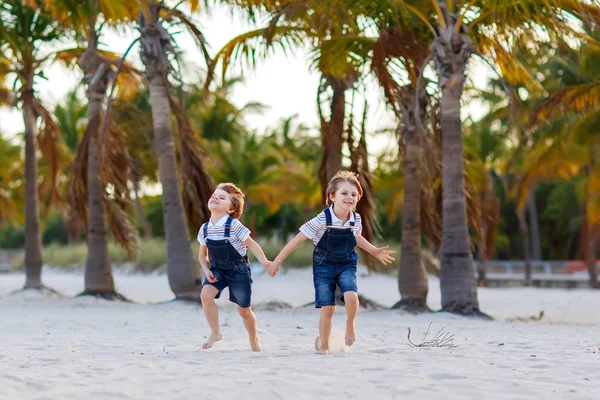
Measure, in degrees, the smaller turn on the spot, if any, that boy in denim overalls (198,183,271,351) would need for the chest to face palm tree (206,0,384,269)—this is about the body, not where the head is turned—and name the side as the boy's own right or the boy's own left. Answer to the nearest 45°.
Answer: approximately 135° to the boy's own right

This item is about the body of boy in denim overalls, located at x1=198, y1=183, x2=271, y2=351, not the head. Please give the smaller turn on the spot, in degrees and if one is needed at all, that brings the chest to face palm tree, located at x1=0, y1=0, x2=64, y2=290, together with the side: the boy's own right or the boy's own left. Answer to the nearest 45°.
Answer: approximately 135° to the boy's own right

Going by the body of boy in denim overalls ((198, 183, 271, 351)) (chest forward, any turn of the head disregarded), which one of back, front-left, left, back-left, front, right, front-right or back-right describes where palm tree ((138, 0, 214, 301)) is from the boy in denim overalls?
back-right

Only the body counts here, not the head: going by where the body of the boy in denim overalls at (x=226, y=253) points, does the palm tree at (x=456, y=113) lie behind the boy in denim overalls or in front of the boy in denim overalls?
behind

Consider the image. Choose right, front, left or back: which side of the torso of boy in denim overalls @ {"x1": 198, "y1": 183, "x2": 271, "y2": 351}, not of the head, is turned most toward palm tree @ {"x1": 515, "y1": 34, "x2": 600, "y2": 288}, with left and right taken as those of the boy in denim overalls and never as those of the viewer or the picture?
back

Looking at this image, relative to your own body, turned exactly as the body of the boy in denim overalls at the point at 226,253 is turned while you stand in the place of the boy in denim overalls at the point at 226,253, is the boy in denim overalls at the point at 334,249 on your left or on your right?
on your left

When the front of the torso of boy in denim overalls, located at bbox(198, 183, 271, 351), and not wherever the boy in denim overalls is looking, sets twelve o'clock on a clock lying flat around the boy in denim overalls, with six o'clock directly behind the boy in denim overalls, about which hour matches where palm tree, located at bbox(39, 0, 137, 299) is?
The palm tree is roughly at 4 o'clock from the boy in denim overalls.

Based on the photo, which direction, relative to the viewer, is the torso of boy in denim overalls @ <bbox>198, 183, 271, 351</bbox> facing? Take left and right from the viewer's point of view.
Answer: facing the viewer and to the left of the viewer
